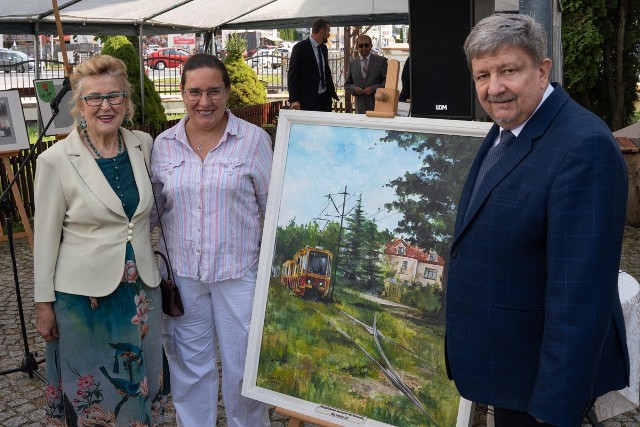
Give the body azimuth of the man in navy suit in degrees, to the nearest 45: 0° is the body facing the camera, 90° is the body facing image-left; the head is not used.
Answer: approximately 45°

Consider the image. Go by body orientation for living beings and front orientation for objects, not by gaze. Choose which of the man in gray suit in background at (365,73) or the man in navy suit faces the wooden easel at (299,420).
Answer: the man in gray suit in background

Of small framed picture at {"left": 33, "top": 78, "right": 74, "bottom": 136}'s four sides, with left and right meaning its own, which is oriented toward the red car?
back

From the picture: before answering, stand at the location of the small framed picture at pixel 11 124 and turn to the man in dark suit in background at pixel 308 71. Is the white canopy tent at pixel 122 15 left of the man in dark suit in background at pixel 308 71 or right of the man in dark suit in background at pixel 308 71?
left

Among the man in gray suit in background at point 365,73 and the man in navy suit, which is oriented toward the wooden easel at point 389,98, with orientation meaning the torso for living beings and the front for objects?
the man in gray suit in background

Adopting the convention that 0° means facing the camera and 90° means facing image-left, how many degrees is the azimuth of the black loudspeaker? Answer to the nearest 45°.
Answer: approximately 0°

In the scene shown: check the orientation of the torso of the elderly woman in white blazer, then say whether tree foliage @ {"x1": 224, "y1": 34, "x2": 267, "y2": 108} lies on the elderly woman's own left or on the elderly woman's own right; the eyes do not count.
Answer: on the elderly woman's own left
